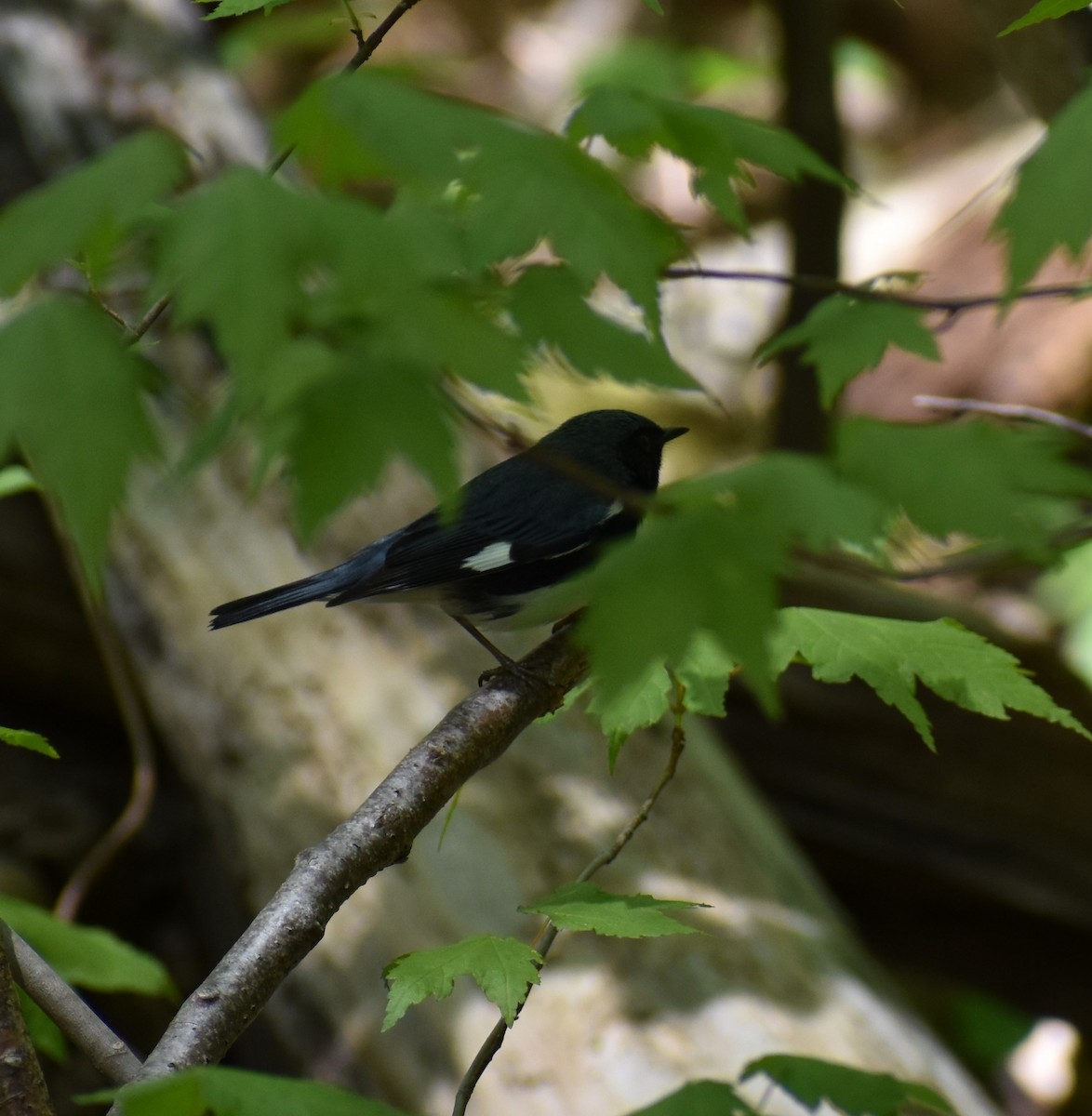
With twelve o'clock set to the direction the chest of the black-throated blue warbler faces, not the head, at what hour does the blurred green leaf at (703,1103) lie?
The blurred green leaf is roughly at 3 o'clock from the black-throated blue warbler.

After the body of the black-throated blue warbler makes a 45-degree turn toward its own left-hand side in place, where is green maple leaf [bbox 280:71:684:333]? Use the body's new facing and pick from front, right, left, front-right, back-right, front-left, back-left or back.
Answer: back-right

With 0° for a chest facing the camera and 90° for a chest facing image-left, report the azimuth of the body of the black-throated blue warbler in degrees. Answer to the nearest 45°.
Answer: approximately 270°

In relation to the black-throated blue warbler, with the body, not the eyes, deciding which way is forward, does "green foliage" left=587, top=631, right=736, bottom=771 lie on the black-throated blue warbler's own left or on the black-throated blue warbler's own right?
on the black-throated blue warbler's own right

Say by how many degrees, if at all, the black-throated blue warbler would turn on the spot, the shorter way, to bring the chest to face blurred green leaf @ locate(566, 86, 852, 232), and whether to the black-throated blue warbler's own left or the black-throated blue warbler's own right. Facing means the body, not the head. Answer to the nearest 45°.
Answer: approximately 90° to the black-throated blue warbler's own right

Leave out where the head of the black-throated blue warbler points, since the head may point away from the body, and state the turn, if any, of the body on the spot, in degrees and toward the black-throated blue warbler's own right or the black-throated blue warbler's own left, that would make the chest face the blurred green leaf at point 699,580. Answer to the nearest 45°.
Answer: approximately 90° to the black-throated blue warbler's own right

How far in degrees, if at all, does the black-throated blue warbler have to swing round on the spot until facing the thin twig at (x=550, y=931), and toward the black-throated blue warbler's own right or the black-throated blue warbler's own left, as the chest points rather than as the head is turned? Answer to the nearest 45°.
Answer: approximately 90° to the black-throated blue warbler's own right

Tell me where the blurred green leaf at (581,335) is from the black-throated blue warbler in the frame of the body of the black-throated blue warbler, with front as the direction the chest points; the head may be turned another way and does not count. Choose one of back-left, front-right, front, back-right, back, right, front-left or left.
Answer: right
